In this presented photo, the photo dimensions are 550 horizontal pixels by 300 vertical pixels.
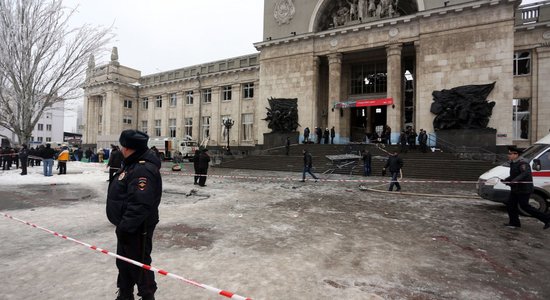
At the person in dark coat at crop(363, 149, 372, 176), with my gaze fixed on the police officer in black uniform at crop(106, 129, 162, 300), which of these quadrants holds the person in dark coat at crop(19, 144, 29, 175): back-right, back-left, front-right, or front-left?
front-right

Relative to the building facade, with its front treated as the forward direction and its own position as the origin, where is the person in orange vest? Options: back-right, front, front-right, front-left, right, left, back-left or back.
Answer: front

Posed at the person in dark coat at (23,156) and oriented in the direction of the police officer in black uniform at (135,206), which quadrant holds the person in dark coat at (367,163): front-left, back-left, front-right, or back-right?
front-left

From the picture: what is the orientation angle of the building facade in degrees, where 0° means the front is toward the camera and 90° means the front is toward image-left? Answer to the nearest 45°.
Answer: approximately 45°

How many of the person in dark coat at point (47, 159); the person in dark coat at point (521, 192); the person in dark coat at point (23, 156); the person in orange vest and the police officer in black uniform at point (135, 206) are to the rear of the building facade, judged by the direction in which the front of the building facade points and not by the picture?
0

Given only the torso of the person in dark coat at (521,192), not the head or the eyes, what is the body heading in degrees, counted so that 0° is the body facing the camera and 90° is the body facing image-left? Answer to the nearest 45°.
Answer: approximately 90°

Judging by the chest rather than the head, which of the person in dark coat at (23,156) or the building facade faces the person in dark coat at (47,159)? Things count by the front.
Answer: the building facade

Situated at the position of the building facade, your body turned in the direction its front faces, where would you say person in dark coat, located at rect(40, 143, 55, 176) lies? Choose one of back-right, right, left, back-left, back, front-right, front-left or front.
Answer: front
